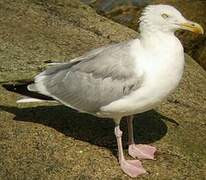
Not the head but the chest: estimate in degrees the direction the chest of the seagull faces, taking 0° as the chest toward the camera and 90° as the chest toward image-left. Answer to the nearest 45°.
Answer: approximately 270°
